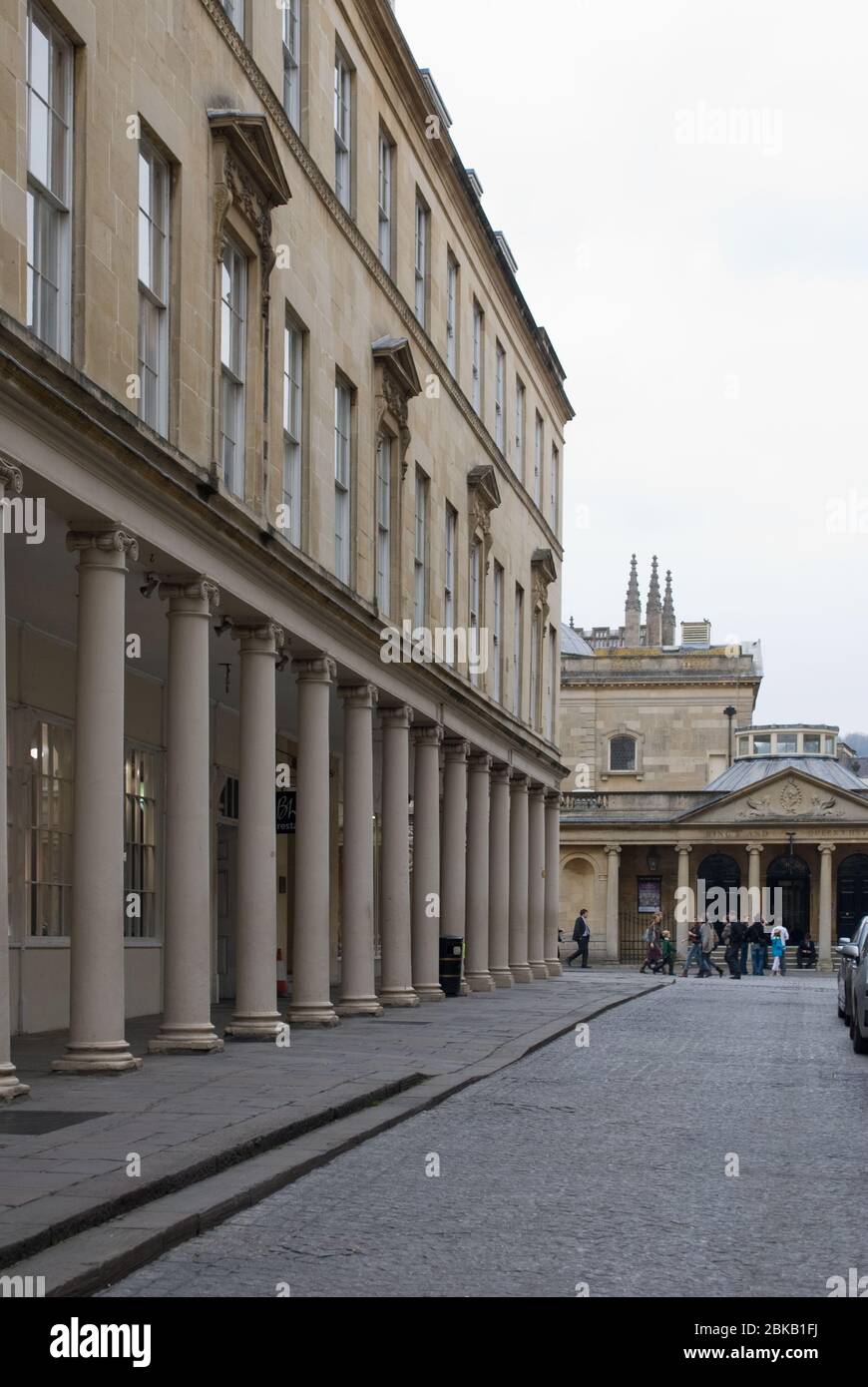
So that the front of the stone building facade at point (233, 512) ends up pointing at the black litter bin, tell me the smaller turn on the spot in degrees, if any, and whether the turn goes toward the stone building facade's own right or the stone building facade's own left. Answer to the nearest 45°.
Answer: approximately 135° to the stone building facade's own left

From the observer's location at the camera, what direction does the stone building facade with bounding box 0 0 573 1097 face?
facing the viewer and to the right of the viewer

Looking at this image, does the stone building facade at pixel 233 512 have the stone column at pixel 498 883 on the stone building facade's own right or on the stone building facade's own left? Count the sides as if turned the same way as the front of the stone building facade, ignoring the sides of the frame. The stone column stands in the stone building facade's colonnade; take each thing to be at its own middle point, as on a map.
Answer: on the stone building facade's own left

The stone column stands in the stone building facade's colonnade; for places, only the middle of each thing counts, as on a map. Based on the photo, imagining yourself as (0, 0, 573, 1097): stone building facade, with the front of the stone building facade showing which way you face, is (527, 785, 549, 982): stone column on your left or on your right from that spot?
on your left
